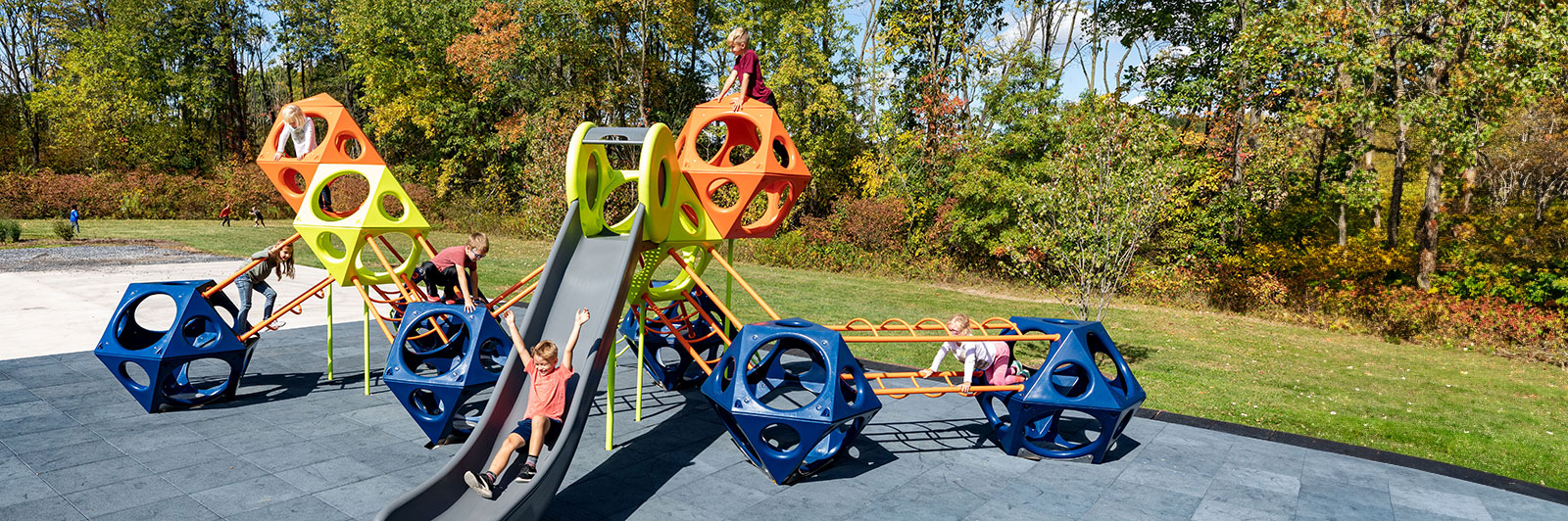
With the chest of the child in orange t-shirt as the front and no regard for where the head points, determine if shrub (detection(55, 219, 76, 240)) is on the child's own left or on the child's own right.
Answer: on the child's own right

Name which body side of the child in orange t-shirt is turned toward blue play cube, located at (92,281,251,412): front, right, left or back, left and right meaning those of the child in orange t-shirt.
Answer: right

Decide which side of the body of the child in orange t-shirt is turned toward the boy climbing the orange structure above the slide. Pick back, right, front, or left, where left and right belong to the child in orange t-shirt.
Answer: back

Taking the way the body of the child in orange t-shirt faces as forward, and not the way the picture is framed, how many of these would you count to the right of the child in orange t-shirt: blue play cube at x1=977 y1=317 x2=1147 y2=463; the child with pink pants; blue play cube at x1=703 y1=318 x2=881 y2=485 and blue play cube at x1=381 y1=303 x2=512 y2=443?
1

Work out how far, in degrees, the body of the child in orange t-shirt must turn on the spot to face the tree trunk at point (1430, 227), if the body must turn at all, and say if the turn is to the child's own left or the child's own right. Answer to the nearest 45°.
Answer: approximately 135° to the child's own left

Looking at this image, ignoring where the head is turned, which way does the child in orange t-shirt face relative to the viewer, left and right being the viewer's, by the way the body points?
facing the viewer and to the left of the viewer

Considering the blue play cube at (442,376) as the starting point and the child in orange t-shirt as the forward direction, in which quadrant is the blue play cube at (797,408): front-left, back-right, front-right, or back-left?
front-left

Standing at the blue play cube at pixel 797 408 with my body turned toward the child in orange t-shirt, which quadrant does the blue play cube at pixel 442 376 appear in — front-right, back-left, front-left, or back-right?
front-right

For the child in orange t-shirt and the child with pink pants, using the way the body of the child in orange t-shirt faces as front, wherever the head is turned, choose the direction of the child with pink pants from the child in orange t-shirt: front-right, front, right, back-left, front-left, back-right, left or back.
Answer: back-left

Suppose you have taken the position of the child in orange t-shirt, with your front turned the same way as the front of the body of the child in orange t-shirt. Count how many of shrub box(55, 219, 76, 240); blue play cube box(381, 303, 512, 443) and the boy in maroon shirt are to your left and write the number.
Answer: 0

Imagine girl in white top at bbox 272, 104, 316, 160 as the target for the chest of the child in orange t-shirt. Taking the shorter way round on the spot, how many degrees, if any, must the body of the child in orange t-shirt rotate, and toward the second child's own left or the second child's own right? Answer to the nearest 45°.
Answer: approximately 90° to the second child's own right

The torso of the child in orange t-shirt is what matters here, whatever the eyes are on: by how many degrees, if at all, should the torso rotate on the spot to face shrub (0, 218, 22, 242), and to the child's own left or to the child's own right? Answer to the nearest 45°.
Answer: approximately 90° to the child's own right

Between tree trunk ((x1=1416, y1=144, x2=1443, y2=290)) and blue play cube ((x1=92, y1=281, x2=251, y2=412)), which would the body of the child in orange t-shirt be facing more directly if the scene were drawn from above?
the blue play cube

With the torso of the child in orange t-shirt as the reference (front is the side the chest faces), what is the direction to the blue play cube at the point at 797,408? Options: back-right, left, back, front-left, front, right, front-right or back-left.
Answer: back-left

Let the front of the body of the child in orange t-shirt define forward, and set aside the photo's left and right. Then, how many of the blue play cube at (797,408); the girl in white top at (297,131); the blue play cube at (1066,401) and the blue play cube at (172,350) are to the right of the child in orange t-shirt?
2
